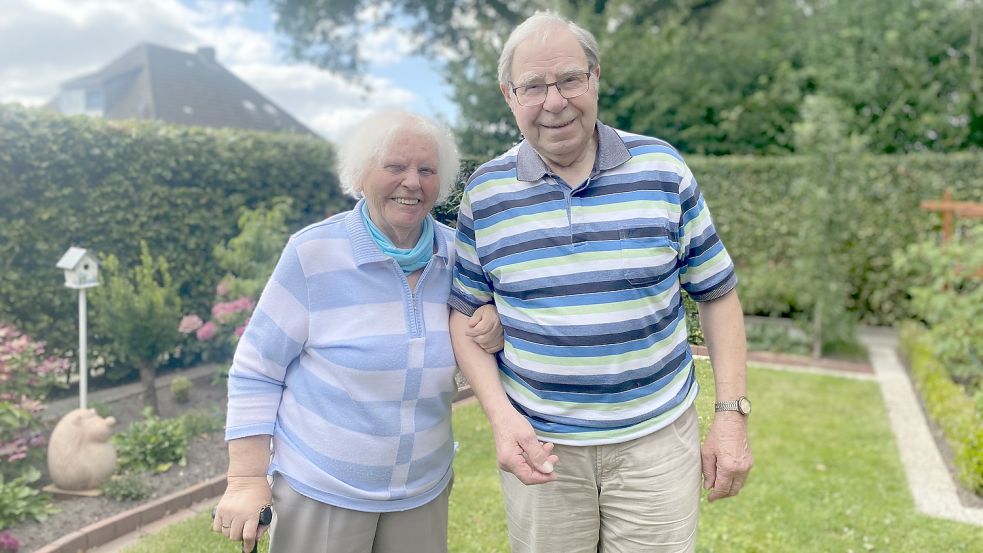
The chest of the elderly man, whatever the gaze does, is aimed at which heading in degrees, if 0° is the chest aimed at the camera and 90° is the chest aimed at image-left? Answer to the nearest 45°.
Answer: approximately 0°

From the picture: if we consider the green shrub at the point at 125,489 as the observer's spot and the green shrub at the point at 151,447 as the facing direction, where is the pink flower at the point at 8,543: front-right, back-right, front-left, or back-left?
back-left

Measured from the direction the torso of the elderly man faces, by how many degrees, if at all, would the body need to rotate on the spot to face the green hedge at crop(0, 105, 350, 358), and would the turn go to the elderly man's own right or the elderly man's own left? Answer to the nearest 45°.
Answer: approximately 135° to the elderly man's own right

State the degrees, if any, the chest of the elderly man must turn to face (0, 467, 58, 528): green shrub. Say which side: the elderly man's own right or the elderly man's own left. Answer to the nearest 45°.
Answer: approximately 135° to the elderly man's own right

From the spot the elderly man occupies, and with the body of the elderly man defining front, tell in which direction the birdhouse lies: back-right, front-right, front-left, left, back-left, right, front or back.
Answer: back-right

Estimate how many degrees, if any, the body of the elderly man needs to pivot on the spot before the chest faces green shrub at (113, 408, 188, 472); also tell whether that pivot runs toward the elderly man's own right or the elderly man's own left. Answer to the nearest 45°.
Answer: approximately 135° to the elderly man's own right

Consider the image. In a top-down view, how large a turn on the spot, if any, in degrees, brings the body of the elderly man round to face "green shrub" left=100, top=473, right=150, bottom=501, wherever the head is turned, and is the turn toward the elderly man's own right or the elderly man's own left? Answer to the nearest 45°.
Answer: approximately 135° to the elderly man's own right

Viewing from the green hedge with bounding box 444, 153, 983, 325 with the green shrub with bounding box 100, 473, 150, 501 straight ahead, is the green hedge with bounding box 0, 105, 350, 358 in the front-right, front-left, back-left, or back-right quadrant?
front-right
